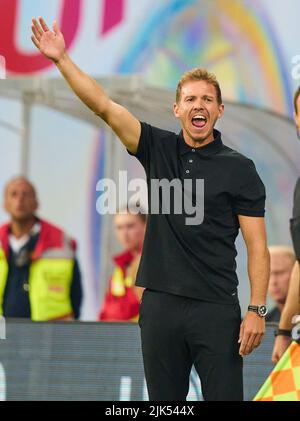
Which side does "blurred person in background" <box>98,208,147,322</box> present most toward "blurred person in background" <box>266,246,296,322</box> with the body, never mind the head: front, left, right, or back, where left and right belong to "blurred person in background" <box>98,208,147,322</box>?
left

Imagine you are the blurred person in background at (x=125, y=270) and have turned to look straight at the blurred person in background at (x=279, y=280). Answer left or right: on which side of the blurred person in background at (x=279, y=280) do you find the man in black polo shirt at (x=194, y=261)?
right

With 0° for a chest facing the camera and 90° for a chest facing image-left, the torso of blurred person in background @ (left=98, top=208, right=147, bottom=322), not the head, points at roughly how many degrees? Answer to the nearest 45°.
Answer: approximately 45°

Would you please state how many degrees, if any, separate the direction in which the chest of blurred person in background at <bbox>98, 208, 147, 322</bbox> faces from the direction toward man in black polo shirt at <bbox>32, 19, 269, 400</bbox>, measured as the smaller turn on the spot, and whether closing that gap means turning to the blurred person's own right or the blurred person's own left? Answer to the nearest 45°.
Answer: approximately 45° to the blurred person's own left

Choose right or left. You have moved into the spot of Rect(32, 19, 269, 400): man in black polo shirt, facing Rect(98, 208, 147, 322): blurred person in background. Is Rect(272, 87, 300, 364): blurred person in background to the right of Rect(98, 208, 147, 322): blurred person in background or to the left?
right

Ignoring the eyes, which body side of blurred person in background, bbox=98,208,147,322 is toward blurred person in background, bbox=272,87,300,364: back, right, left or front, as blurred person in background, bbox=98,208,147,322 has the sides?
front

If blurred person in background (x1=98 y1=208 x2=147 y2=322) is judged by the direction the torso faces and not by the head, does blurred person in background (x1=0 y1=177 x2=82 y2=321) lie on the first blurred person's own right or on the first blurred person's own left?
on the first blurred person's own right
